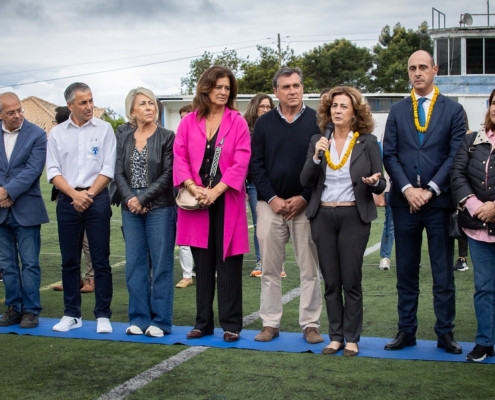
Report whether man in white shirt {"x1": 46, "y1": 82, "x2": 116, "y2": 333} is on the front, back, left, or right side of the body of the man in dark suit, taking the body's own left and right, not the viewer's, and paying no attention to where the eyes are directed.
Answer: right

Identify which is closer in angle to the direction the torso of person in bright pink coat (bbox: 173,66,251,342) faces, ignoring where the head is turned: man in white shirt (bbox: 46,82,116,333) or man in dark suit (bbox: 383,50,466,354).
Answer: the man in dark suit

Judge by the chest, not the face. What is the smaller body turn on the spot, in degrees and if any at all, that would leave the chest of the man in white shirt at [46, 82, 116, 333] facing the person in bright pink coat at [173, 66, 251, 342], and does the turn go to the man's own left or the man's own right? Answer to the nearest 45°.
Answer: approximately 45° to the man's own left

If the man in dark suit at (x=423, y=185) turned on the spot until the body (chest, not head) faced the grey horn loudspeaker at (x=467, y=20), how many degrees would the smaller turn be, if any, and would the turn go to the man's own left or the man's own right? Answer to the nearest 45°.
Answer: approximately 180°

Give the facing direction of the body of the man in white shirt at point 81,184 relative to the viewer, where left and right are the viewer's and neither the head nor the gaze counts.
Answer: facing the viewer

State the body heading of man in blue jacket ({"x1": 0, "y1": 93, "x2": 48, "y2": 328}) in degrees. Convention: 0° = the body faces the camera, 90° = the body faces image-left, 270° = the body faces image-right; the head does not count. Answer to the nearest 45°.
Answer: approximately 45°

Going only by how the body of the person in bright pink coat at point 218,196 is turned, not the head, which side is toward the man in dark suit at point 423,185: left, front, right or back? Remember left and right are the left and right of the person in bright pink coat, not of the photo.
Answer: left

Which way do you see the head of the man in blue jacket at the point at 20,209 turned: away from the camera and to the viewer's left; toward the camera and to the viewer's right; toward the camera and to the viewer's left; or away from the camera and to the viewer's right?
toward the camera and to the viewer's right

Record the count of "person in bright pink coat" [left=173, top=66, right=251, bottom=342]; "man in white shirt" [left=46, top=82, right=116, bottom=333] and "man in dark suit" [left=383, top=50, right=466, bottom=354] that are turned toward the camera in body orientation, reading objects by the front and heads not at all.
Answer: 3

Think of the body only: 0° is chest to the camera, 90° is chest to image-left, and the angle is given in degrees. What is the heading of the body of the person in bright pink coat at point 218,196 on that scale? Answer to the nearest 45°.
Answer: approximately 0°

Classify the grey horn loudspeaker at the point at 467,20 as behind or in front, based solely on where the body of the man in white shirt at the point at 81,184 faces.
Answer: behind

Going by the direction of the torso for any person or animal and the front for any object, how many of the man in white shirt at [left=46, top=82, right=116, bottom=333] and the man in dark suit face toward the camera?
2

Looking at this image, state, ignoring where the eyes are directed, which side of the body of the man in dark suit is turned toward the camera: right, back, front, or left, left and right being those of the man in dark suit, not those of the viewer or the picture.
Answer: front

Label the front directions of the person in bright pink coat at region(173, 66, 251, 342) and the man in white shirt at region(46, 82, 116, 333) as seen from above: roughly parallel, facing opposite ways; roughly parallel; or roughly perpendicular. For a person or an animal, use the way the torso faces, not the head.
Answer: roughly parallel

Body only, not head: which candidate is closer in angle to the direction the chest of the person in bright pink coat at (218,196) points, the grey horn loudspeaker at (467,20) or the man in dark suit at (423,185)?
the man in dark suit
